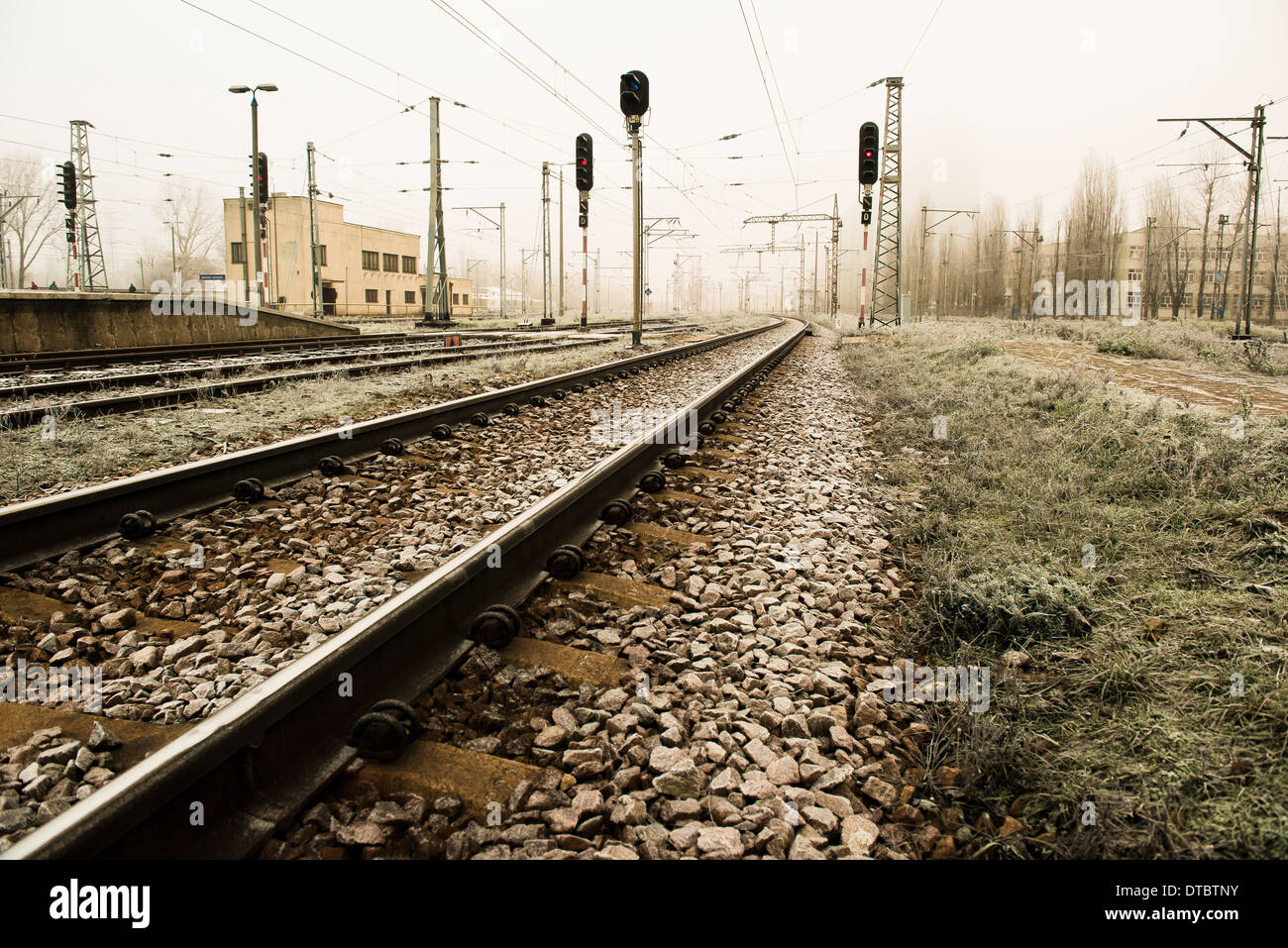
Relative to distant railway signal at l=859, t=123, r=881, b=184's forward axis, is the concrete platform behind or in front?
in front

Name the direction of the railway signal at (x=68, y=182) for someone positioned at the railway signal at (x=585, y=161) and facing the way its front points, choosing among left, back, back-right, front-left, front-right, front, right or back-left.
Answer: back-right

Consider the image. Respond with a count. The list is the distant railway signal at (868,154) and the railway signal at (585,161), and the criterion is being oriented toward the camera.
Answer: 2

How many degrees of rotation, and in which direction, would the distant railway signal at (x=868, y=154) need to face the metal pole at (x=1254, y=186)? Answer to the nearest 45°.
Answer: approximately 90° to its left

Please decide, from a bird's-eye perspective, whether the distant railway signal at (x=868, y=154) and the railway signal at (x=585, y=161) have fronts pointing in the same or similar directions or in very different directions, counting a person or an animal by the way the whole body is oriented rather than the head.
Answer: same or similar directions

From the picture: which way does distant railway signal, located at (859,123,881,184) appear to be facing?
toward the camera

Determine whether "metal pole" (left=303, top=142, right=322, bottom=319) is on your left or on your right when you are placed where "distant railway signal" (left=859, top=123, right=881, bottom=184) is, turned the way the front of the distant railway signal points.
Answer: on your right

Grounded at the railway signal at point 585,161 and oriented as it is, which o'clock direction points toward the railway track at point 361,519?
The railway track is roughly at 12 o'clock from the railway signal.

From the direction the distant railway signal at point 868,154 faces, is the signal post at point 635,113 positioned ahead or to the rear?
ahead

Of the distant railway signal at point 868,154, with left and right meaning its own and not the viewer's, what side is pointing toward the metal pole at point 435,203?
right

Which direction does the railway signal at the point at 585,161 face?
toward the camera

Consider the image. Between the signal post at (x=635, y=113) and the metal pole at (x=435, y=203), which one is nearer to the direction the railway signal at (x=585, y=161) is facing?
the signal post
